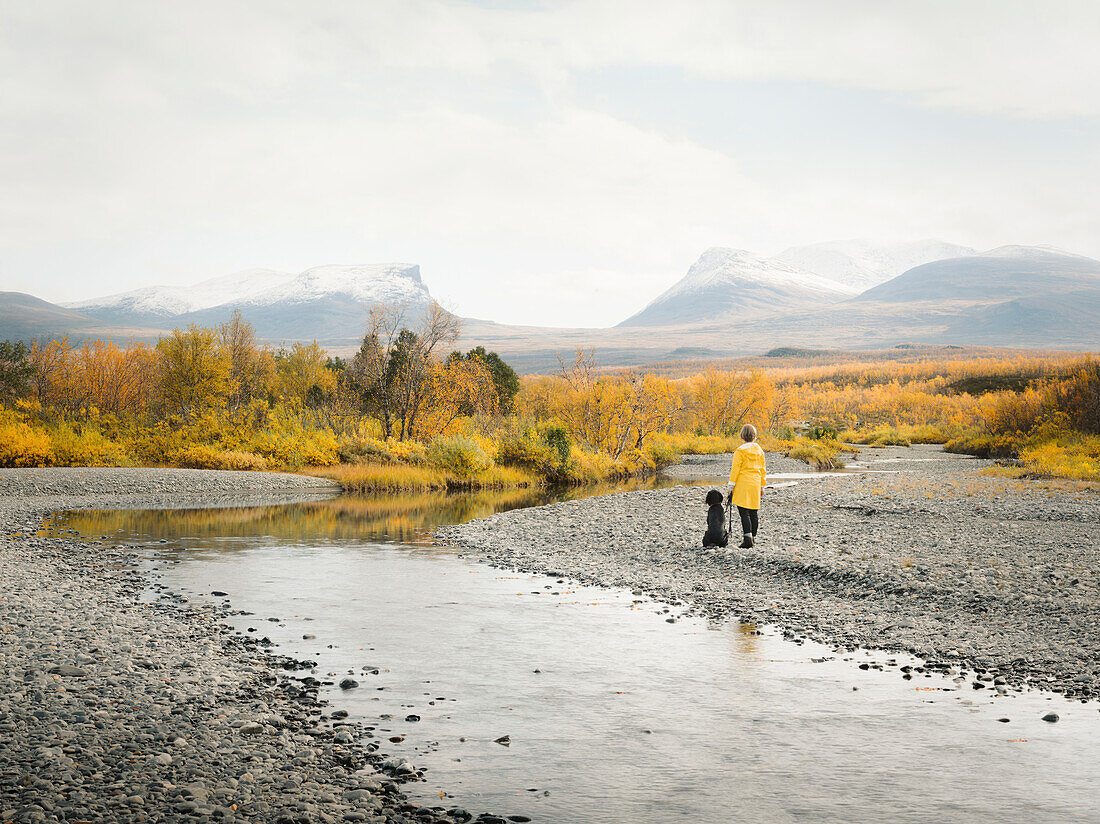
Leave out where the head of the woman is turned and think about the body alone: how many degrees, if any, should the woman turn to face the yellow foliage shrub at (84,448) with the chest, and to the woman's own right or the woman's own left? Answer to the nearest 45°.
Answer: approximately 45° to the woman's own left

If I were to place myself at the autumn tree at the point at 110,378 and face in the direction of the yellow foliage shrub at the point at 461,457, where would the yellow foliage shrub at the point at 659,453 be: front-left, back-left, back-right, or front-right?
front-left

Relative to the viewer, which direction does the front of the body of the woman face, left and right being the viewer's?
facing away from the viewer

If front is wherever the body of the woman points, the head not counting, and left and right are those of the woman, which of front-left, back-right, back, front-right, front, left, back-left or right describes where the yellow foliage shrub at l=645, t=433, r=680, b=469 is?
front

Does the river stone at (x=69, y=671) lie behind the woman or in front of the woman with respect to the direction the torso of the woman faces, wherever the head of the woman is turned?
behind

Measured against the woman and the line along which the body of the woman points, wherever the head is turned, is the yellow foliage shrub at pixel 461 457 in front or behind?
in front
